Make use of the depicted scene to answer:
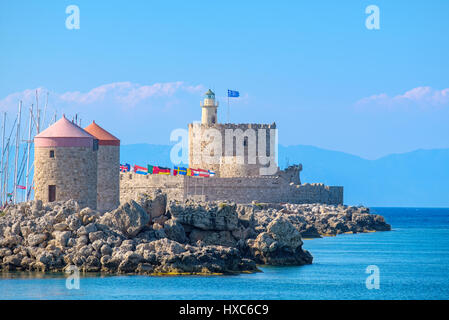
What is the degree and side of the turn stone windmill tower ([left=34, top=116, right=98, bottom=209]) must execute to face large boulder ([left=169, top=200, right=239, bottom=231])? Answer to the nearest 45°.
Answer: approximately 90° to its left

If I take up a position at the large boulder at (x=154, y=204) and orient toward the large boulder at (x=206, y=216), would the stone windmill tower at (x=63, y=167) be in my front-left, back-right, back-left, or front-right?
back-left

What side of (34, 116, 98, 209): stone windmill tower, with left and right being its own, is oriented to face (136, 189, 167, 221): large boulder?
left

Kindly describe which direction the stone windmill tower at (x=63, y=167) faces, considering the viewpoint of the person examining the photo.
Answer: facing the viewer and to the left of the viewer

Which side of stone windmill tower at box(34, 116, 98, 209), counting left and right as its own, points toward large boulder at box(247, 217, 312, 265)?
left

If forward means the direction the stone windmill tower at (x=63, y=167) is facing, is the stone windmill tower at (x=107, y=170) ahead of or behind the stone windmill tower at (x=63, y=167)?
behind
